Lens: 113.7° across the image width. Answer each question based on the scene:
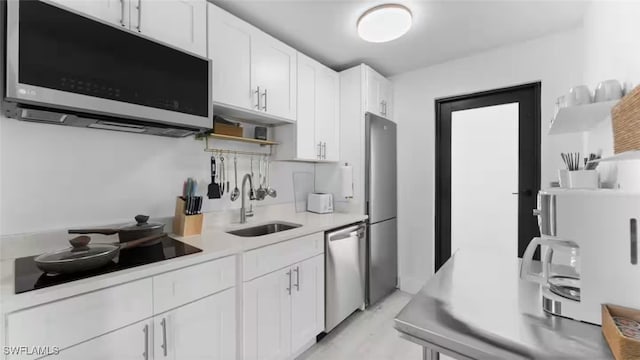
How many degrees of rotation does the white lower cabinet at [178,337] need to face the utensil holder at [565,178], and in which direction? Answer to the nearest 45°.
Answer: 0° — it already faces it

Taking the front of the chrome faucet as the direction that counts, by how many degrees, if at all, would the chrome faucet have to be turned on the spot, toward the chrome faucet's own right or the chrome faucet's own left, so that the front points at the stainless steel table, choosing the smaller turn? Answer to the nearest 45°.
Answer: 0° — it already faces it

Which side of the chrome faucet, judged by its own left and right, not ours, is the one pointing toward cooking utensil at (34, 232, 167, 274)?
right

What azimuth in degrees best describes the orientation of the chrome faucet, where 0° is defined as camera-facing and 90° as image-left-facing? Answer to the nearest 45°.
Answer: approximately 315°

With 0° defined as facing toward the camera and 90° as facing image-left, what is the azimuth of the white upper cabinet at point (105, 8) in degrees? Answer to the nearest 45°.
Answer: approximately 315°

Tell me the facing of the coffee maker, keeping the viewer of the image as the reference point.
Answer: facing to the left of the viewer

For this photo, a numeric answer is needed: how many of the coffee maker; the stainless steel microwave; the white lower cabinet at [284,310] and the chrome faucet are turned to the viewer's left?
1

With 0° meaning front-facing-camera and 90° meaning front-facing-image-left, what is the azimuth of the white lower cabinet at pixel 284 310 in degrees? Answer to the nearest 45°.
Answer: approximately 315°

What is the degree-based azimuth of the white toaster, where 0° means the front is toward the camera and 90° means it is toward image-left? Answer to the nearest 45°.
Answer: approximately 315°

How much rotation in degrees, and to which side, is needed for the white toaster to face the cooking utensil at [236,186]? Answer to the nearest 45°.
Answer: approximately 90° to its right

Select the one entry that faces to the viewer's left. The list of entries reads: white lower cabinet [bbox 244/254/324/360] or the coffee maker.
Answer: the coffee maker

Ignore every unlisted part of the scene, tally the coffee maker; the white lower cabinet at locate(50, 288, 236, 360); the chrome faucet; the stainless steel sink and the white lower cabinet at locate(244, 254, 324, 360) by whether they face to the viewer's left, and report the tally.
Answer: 1

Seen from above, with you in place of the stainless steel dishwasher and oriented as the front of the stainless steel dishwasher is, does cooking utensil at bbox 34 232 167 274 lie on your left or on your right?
on your right
